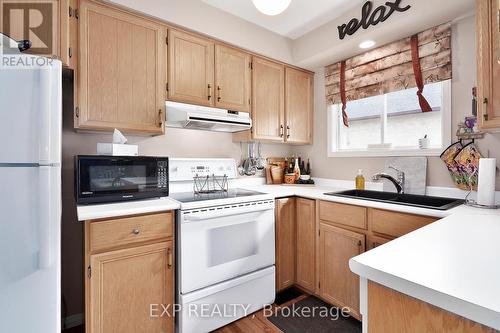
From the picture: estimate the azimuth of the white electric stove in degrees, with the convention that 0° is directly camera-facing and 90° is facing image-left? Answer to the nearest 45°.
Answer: approximately 315°

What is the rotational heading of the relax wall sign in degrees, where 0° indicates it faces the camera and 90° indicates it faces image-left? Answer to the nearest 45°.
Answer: approximately 45°

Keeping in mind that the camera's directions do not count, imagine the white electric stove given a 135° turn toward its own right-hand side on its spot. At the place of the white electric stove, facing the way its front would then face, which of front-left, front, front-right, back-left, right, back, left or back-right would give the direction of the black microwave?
front

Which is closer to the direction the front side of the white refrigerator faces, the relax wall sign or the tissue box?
the relax wall sign

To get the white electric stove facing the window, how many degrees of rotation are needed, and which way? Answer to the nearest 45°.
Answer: approximately 45° to its left

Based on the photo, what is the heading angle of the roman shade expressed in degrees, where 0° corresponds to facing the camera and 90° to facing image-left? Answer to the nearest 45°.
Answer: approximately 45°

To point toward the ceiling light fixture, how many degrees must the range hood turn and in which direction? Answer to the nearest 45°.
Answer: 0° — it already faces it
